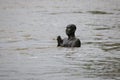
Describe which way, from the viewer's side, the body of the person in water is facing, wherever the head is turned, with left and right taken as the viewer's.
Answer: facing the viewer and to the left of the viewer
